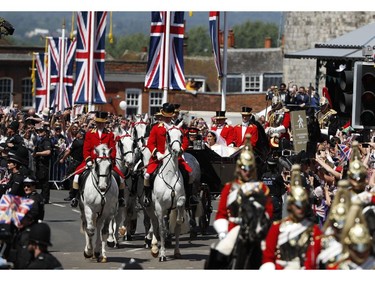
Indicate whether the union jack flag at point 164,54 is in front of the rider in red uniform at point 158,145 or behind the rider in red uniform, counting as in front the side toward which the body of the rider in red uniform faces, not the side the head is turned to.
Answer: behind

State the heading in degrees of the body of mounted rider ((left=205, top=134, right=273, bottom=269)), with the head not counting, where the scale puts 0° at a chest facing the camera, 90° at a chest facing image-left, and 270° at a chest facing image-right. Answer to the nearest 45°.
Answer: approximately 0°

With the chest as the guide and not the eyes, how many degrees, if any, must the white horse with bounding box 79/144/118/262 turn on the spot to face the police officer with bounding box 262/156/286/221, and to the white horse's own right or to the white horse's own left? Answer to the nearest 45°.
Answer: approximately 90° to the white horse's own left

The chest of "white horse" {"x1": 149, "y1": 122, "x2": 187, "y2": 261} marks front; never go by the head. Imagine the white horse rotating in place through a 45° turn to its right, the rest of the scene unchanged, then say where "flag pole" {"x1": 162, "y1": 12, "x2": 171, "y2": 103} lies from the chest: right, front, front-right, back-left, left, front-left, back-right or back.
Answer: back-right

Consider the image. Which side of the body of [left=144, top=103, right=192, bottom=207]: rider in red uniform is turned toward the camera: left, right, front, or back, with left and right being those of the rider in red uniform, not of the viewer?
front

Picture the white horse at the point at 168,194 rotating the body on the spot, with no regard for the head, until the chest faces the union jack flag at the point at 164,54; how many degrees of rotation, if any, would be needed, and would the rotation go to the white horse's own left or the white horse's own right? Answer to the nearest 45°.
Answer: approximately 180°

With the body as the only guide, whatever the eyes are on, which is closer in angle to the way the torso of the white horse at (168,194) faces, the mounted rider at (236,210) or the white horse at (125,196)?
the mounted rider

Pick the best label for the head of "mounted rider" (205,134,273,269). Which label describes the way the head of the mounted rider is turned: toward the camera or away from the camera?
toward the camera

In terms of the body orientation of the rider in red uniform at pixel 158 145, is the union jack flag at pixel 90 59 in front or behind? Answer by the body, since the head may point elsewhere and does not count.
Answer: behind

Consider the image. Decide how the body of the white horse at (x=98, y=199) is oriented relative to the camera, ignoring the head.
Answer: toward the camera

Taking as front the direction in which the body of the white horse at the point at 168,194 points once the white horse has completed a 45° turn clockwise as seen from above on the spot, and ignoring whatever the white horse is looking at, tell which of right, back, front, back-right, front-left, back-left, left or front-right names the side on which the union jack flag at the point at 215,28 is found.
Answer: back-right

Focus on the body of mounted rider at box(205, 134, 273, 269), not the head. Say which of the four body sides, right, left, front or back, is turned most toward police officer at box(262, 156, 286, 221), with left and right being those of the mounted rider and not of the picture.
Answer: back

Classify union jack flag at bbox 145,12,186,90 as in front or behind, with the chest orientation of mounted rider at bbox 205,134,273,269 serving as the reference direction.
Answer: behind
